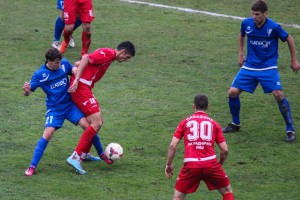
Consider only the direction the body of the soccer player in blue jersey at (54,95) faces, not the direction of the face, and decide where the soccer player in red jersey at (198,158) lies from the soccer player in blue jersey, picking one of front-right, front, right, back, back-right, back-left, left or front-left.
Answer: front-left

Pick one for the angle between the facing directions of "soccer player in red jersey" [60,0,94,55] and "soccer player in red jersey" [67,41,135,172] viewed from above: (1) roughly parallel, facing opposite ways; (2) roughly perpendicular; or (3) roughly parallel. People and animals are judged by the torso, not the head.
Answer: roughly perpendicular

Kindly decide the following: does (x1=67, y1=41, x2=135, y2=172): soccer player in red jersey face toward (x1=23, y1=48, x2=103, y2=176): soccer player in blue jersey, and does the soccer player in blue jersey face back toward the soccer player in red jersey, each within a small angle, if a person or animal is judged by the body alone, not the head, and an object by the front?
no

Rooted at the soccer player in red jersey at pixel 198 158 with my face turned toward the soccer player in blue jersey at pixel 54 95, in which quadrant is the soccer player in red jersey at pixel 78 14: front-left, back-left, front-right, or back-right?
front-right

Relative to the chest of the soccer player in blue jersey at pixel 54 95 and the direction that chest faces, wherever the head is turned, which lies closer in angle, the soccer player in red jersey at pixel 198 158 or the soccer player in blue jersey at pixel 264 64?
the soccer player in red jersey

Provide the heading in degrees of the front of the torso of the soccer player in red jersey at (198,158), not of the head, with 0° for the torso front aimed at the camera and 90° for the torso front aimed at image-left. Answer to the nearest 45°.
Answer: approximately 180°

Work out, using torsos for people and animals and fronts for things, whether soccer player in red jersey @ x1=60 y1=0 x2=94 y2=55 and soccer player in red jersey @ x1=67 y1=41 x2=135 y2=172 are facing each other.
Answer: no

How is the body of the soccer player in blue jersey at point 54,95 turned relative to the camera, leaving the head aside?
toward the camera

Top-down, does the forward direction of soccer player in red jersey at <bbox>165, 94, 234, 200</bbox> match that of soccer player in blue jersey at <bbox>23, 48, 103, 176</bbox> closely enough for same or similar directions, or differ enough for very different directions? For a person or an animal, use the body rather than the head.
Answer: very different directions

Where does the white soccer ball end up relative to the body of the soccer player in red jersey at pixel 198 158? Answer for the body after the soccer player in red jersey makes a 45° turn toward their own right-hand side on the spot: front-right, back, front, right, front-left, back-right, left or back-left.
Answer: left

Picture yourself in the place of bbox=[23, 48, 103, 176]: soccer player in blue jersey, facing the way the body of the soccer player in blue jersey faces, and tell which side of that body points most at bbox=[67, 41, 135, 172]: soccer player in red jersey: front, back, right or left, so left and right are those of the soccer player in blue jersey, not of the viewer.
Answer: left

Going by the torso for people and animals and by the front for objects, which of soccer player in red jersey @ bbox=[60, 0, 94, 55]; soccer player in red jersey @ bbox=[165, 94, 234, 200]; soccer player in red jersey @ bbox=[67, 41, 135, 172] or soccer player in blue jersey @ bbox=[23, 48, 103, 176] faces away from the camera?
soccer player in red jersey @ bbox=[165, 94, 234, 200]
